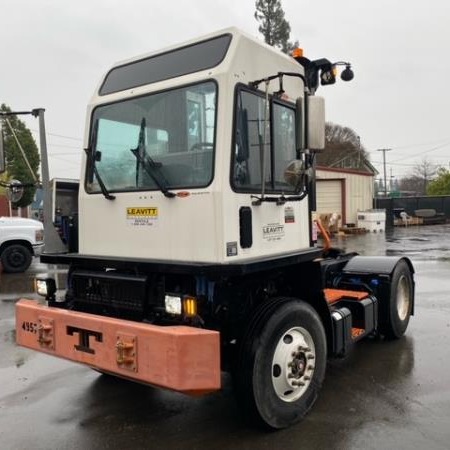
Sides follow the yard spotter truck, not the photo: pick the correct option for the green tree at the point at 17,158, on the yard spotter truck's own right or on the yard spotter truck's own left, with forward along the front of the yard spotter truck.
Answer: on the yard spotter truck's own right

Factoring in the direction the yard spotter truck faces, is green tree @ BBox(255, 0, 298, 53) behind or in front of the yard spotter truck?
behind

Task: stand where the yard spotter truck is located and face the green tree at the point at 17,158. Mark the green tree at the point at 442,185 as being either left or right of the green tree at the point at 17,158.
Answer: right

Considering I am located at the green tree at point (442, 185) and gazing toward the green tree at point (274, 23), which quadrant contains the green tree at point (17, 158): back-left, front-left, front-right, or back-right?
front-left

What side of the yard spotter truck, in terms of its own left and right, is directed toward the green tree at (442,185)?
back

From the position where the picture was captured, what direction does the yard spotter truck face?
facing the viewer and to the left of the viewer
